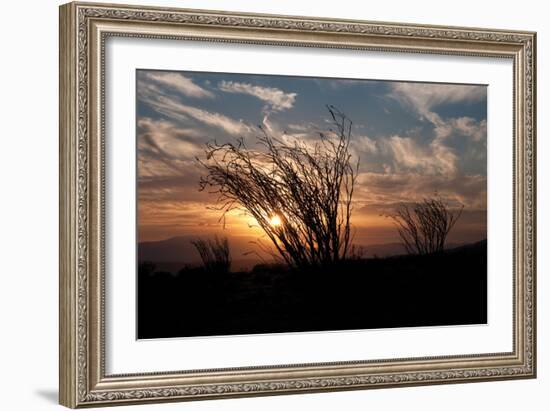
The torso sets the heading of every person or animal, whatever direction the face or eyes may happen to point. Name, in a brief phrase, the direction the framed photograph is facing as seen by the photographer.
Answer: facing the viewer and to the right of the viewer
